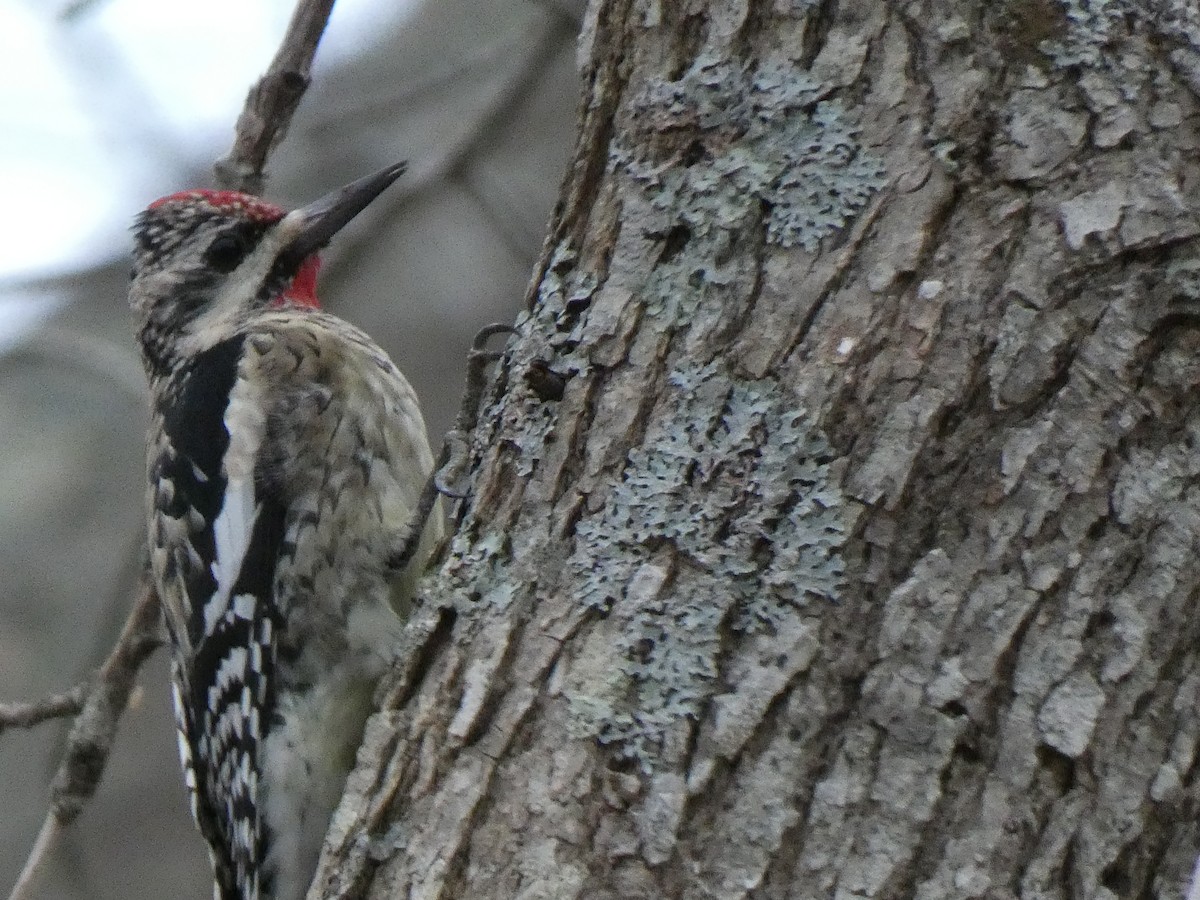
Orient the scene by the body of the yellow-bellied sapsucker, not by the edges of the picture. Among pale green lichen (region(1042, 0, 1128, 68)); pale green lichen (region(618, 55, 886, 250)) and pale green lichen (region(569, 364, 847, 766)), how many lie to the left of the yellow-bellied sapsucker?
0

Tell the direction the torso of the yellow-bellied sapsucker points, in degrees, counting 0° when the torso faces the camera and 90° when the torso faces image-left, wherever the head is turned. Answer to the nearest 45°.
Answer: approximately 270°

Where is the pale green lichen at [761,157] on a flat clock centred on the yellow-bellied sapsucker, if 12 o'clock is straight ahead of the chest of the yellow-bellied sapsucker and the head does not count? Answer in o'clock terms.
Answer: The pale green lichen is roughly at 2 o'clock from the yellow-bellied sapsucker.

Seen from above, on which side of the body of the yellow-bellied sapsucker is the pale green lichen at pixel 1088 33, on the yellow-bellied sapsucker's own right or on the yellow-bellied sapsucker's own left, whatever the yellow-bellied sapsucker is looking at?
on the yellow-bellied sapsucker's own right
